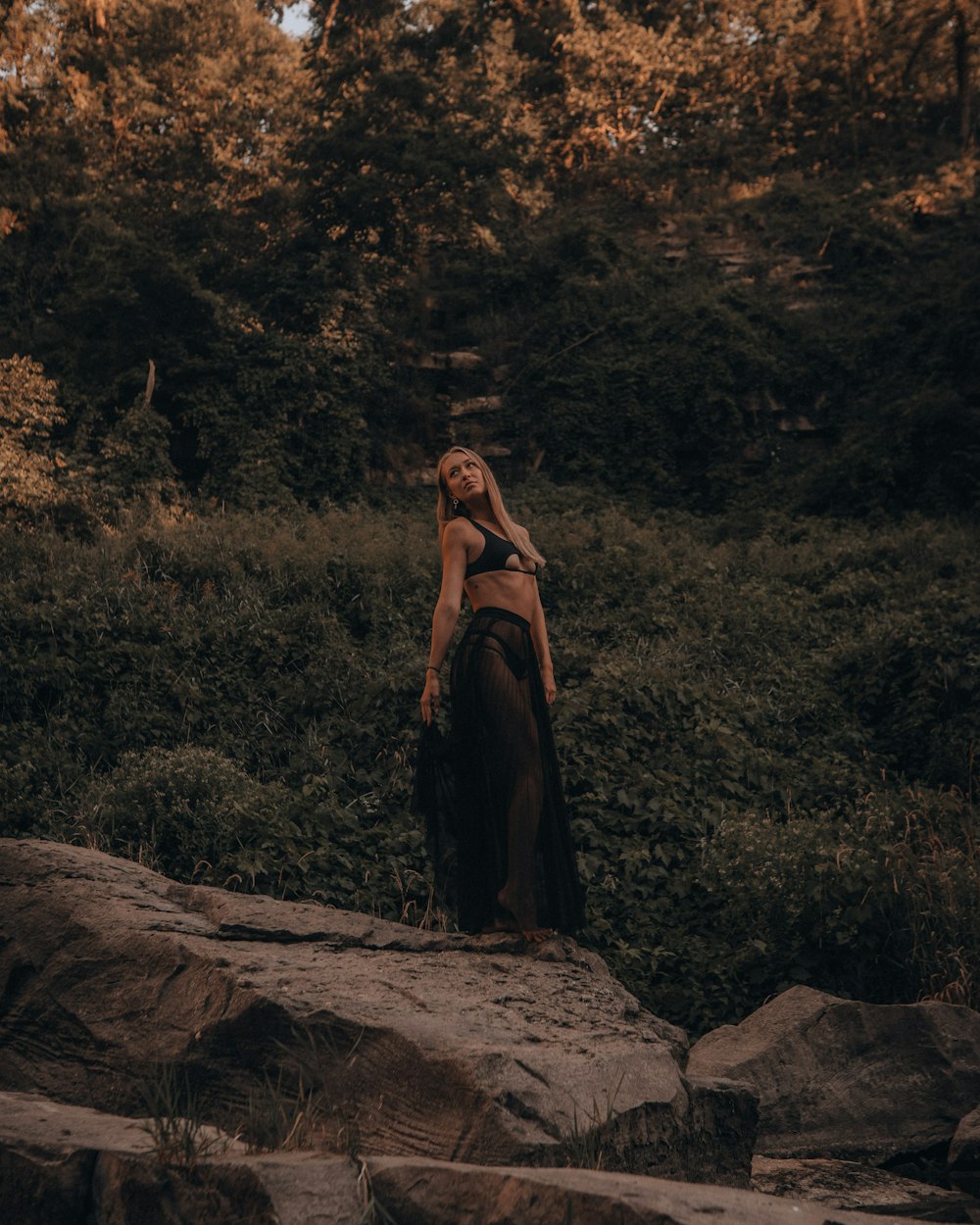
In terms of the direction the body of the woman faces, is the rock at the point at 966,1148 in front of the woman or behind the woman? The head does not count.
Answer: in front

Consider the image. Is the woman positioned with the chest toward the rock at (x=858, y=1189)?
yes

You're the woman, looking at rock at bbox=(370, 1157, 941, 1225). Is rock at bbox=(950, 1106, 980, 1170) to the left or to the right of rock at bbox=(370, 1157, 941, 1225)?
left

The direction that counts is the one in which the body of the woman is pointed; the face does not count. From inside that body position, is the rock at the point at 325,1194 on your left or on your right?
on your right

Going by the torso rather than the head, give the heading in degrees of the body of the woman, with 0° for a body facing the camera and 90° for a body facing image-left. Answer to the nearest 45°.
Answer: approximately 315°

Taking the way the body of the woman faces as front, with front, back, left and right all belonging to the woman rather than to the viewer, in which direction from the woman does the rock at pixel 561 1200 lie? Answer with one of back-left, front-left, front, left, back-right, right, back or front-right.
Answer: front-right
